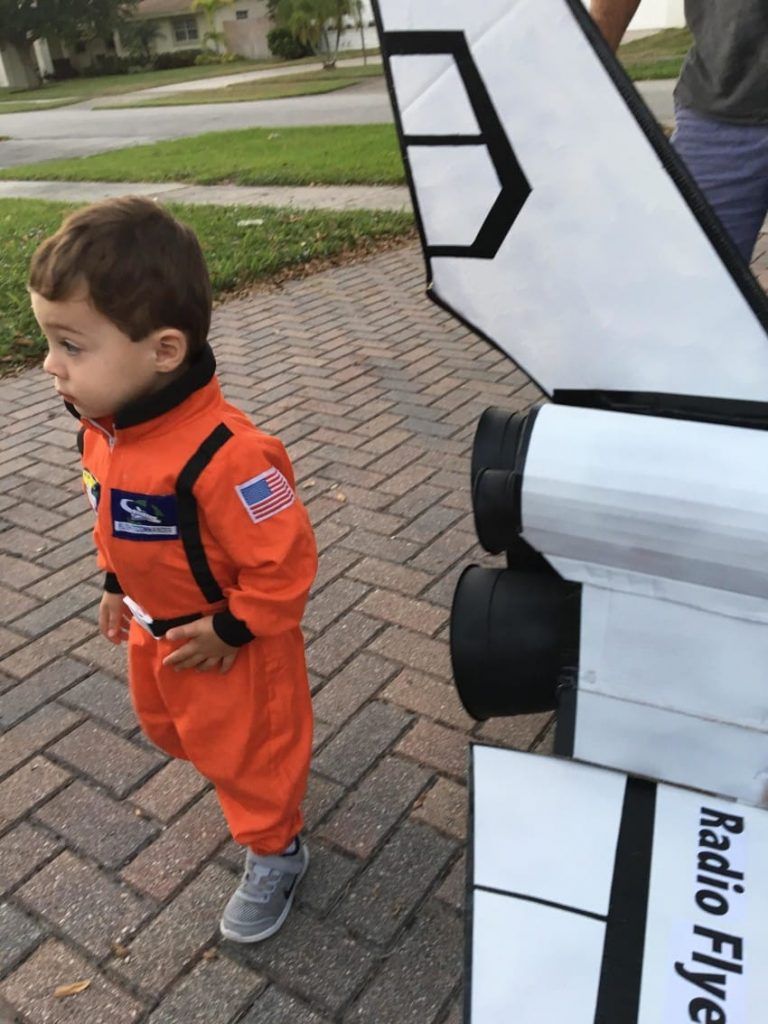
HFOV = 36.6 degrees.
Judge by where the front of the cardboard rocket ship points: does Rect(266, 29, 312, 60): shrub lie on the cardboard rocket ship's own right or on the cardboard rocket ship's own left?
on the cardboard rocket ship's own left

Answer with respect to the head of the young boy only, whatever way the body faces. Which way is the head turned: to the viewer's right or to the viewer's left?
to the viewer's left

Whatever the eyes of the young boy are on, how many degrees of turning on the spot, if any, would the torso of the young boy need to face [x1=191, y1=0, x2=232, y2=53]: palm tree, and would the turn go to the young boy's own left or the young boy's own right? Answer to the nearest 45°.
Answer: approximately 135° to the young boy's own right

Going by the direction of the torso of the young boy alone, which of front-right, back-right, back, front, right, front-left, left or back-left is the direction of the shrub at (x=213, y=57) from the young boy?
back-right

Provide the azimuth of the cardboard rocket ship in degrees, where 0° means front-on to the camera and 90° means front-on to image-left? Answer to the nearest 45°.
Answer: approximately 270°

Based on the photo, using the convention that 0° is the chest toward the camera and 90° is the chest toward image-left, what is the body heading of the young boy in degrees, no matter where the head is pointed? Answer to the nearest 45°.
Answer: approximately 45°

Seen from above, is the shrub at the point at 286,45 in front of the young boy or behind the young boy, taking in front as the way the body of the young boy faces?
behind

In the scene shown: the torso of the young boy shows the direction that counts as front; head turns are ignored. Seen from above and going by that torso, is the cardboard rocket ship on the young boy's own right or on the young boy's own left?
on the young boy's own left

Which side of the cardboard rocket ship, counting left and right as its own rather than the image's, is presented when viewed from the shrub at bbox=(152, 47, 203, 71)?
left

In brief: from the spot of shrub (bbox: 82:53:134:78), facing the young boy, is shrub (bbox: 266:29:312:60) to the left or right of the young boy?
left
